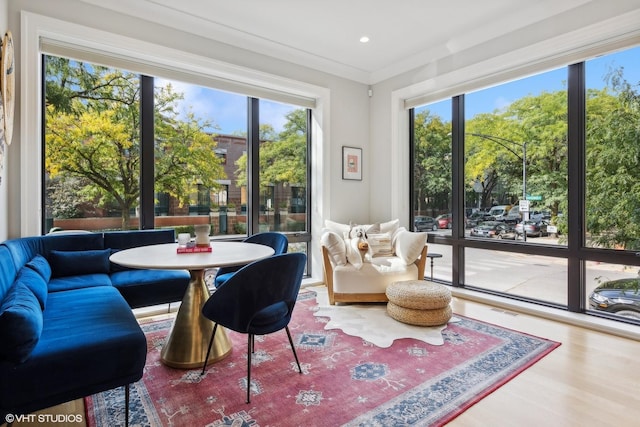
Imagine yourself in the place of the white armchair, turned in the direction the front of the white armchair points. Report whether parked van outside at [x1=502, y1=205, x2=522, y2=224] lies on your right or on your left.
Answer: on your left

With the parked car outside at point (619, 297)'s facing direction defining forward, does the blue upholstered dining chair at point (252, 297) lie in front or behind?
in front

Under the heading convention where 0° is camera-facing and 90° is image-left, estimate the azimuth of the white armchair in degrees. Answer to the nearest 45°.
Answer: approximately 0°

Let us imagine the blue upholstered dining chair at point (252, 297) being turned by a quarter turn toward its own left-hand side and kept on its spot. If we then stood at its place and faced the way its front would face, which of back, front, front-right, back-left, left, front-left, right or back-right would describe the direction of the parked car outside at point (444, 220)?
back

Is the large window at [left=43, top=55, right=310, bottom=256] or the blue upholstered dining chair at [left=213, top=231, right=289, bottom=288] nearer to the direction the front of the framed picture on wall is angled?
the blue upholstered dining chair

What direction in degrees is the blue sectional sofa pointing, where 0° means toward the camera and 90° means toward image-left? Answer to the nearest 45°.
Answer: approximately 315°

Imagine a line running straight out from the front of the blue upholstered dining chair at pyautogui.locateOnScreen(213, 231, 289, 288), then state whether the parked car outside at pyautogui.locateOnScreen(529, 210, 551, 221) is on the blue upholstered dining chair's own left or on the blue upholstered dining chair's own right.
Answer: on the blue upholstered dining chair's own right

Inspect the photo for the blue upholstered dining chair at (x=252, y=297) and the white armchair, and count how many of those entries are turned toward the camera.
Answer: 1

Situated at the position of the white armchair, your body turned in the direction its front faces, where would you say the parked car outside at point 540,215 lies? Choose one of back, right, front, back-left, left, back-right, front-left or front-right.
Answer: left

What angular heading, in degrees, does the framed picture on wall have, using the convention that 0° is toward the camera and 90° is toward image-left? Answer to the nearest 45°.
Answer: approximately 315°

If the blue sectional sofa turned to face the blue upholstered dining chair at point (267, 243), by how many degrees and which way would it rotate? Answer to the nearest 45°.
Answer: approximately 90° to its left

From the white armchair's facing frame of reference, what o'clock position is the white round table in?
The white round table is roughly at 1 o'clock from the white armchair.

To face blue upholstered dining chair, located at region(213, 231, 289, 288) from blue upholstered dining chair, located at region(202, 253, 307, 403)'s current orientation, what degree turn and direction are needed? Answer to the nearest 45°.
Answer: approximately 45° to its right

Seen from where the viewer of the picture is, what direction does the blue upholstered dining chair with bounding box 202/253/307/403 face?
facing away from the viewer and to the left of the viewer
